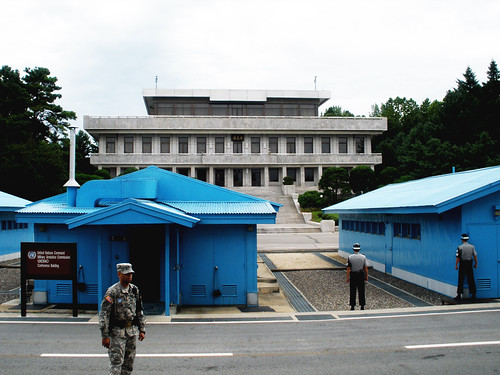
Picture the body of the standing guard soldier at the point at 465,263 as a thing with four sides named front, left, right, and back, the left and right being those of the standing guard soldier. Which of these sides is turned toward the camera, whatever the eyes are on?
back

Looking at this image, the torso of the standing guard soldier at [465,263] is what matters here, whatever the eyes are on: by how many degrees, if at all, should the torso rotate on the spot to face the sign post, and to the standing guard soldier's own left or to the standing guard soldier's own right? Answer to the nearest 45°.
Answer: approximately 135° to the standing guard soldier's own left

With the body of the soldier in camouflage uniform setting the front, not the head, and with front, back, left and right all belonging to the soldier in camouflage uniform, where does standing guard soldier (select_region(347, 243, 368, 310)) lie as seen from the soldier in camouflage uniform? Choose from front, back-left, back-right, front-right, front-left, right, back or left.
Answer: left

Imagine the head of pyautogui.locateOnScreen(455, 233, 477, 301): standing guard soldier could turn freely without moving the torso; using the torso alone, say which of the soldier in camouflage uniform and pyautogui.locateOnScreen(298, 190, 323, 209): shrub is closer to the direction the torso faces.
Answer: the shrub

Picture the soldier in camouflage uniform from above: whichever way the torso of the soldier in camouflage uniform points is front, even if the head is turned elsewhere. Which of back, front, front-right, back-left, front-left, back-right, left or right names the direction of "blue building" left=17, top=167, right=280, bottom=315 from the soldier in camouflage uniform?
back-left

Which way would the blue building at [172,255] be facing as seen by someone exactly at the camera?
facing the viewer

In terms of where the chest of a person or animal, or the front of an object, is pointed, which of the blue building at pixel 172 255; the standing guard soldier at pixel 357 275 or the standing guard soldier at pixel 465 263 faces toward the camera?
the blue building

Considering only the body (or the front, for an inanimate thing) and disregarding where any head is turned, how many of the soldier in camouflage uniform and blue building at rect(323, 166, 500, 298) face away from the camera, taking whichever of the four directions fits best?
0

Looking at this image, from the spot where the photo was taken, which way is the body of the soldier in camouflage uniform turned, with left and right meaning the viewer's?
facing the viewer and to the right of the viewer

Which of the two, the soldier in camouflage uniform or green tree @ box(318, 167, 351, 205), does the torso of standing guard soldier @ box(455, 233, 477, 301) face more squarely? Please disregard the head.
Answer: the green tree

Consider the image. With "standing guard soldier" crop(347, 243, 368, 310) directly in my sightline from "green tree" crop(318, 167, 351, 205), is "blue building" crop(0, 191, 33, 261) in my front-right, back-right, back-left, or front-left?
front-right

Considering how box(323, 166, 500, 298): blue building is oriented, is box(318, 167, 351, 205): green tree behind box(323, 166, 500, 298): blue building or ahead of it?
behind

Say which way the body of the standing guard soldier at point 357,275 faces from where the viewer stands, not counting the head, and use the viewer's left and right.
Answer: facing away from the viewer

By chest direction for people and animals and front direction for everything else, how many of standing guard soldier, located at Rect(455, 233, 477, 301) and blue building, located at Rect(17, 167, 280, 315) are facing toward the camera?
1
